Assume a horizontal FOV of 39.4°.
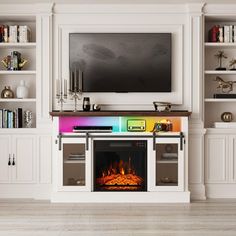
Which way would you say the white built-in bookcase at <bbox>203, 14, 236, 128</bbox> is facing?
toward the camera

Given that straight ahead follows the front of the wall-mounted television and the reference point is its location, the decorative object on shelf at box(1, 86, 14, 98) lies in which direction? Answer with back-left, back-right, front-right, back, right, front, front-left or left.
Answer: right

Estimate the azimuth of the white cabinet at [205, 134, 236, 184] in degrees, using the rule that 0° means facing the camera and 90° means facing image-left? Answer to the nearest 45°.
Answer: approximately 0°

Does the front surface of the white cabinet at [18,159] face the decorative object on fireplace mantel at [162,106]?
no

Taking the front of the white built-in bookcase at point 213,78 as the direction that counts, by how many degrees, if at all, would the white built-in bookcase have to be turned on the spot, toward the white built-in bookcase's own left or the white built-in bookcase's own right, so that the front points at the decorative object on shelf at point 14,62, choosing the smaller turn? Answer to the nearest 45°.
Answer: approximately 90° to the white built-in bookcase's own right

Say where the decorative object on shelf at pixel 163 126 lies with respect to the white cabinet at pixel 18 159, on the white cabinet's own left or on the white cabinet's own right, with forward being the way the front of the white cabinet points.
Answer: on the white cabinet's own left

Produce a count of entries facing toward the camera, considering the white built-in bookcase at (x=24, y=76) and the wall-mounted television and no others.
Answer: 2

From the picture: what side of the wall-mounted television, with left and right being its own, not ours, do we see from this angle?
front

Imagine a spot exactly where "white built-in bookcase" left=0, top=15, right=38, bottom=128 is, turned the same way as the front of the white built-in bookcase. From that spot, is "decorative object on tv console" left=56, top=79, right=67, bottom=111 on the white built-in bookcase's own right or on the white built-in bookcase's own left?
on the white built-in bookcase's own left

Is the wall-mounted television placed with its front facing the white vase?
no

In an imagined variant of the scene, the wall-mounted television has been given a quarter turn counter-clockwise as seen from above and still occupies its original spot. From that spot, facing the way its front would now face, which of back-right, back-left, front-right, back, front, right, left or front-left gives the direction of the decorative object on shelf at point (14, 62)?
back

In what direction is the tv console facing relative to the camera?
toward the camera

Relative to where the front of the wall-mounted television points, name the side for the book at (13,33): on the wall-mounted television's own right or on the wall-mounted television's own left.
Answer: on the wall-mounted television's own right
